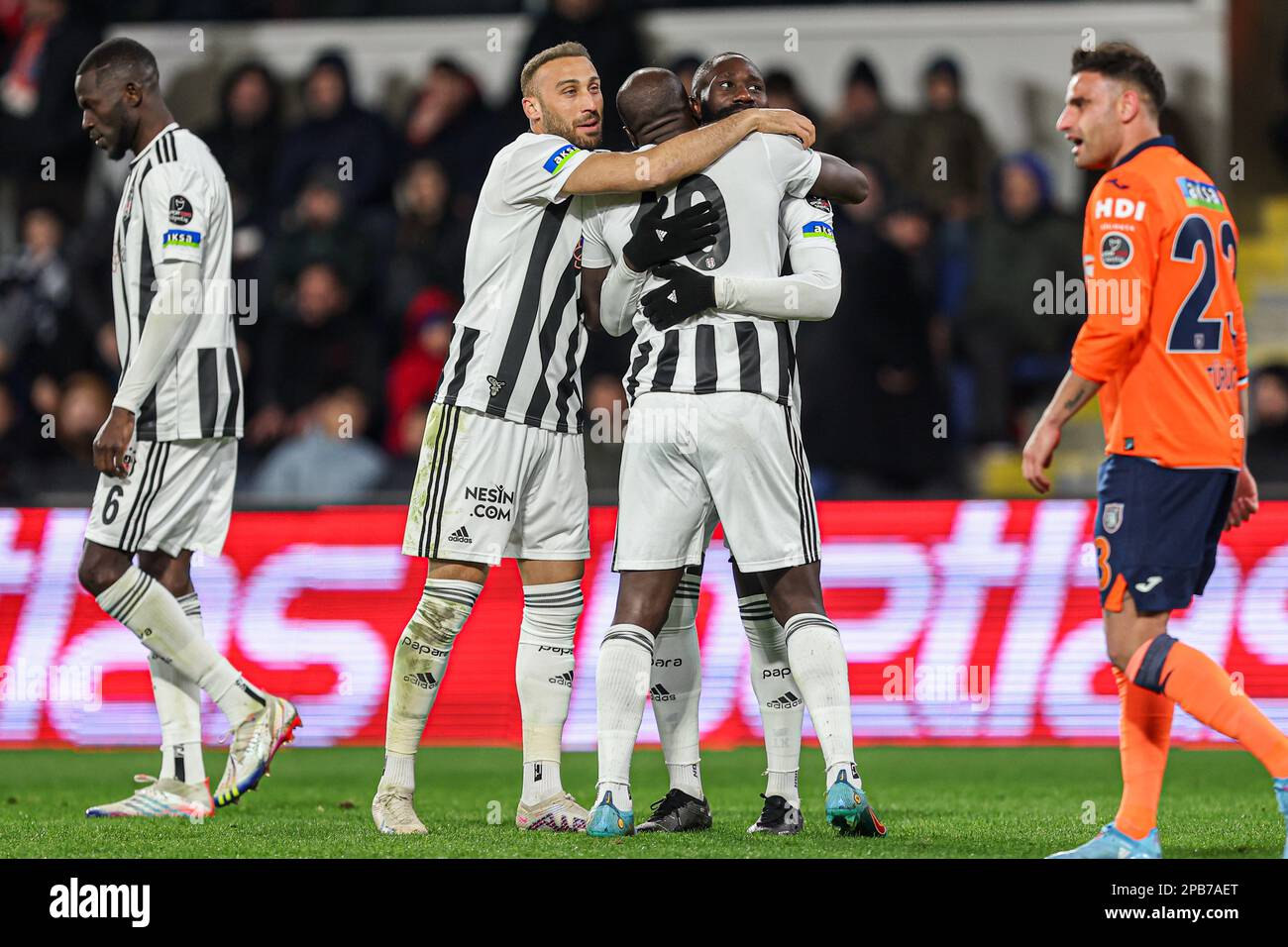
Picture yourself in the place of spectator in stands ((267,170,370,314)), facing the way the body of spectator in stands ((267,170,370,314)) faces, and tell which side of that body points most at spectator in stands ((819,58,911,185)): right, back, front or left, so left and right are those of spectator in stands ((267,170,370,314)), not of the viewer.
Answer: left

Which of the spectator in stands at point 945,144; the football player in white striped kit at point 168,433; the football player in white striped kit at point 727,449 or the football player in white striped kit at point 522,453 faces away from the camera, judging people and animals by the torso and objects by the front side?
the football player in white striped kit at point 727,449

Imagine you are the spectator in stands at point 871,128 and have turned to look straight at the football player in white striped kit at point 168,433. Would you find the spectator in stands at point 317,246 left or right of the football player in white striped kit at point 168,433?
right

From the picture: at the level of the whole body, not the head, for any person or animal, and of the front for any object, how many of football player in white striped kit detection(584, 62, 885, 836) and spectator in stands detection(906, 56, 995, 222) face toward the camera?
1

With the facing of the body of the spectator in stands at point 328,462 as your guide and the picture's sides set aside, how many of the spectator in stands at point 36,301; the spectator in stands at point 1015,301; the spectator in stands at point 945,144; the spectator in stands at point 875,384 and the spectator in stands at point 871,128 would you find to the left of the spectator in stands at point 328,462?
4

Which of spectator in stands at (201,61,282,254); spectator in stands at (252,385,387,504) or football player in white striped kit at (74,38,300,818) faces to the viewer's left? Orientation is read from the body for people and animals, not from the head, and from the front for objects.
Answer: the football player in white striped kit

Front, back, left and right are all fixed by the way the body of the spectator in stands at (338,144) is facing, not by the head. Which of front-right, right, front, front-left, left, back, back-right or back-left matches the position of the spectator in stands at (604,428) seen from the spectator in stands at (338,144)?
front-left

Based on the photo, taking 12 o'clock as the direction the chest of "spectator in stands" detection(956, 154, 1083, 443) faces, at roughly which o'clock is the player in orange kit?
The player in orange kit is roughly at 12 o'clock from the spectator in stands.

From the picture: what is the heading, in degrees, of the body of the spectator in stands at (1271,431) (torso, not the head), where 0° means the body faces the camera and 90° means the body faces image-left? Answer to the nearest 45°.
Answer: approximately 0°

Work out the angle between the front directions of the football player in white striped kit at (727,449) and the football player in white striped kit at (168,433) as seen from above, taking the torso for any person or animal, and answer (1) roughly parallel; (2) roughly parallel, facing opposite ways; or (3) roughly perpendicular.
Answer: roughly perpendicular

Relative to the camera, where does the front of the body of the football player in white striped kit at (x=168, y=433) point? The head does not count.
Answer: to the viewer's left

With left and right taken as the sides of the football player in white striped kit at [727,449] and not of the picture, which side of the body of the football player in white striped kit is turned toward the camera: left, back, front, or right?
back

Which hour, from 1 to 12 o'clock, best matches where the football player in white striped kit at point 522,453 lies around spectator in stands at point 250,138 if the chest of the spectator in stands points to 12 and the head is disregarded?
The football player in white striped kit is roughly at 12 o'clock from the spectator in stands.

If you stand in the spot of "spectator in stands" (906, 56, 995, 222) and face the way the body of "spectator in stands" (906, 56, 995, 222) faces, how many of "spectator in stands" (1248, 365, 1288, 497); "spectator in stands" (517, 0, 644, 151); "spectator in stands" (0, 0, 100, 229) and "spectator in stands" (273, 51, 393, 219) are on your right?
3
